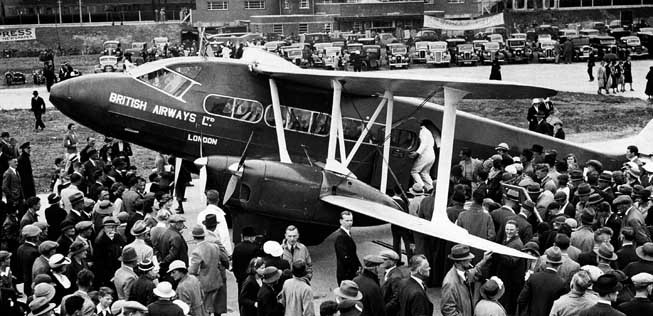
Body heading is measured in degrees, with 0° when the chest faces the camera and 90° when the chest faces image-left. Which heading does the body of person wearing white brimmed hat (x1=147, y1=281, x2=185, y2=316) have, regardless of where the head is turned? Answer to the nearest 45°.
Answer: approximately 180°

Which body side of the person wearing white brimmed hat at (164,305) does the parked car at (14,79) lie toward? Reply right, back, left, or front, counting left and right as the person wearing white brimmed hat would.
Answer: front

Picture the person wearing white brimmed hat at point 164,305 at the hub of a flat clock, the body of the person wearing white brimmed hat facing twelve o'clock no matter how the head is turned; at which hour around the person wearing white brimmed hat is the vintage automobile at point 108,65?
The vintage automobile is roughly at 12 o'clock from the person wearing white brimmed hat.

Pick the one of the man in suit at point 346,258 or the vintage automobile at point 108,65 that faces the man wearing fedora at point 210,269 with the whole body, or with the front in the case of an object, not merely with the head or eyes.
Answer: the vintage automobile

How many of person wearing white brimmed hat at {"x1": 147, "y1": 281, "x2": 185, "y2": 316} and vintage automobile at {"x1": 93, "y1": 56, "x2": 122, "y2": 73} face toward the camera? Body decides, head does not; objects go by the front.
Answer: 1

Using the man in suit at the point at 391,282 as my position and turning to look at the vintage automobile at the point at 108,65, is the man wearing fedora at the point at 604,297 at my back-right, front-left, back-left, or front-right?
back-right

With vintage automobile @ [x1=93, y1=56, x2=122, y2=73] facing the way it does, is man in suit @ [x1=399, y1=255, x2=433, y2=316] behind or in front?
in front

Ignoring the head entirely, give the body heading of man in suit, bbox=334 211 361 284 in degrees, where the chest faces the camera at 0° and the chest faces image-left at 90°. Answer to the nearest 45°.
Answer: approximately 315°

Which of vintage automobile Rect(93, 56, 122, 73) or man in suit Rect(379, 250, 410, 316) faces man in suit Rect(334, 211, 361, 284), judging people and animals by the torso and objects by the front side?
the vintage automobile

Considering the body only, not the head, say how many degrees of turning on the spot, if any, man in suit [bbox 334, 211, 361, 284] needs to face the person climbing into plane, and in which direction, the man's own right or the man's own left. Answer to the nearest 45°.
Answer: approximately 135° to the man's own left

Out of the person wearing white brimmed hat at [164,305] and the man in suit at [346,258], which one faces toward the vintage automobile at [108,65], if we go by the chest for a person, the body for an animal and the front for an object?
the person wearing white brimmed hat

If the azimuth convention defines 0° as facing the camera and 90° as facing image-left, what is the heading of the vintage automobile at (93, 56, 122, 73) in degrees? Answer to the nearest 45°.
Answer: approximately 0°
